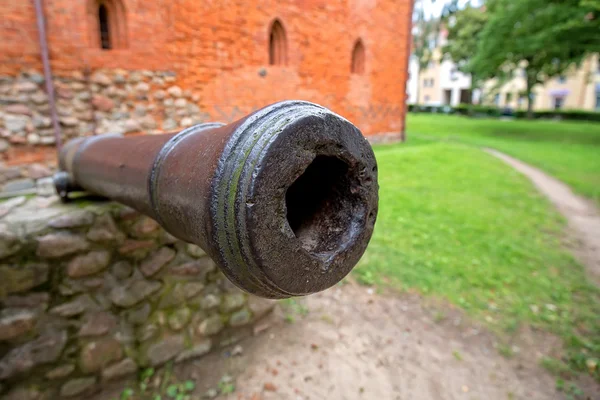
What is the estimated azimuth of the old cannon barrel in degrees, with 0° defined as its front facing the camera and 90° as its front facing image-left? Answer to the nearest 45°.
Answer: approximately 315°

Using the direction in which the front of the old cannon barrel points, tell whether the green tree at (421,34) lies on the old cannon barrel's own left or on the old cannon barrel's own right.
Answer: on the old cannon barrel's own left

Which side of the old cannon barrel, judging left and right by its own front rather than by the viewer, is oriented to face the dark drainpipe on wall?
back

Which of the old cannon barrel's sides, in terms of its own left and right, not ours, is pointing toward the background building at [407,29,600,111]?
left

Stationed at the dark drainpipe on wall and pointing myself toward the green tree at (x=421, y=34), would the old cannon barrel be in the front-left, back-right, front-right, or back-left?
back-right

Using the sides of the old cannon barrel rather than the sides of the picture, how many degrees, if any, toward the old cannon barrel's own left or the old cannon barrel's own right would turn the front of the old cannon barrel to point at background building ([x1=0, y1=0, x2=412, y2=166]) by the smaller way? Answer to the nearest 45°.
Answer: approximately 135° to the old cannon barrel's own left

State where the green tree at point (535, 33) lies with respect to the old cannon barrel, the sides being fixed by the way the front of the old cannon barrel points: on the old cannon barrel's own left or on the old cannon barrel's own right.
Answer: on the old cannon barrel's own left
